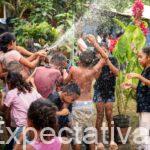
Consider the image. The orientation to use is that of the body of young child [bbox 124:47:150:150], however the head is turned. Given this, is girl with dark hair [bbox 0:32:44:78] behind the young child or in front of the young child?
in front

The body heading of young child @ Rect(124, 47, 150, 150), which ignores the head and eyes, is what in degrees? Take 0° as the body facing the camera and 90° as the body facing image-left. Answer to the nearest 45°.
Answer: approximately 90°

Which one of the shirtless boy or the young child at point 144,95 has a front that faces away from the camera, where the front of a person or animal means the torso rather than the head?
the shirtless boy

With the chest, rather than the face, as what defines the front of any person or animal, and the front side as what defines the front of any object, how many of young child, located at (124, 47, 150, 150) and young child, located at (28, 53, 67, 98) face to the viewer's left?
1

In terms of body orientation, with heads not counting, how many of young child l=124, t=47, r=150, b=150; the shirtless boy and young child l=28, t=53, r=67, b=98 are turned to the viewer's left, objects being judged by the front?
1

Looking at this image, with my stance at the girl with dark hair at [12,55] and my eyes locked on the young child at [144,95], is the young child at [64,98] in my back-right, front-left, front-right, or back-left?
front-right

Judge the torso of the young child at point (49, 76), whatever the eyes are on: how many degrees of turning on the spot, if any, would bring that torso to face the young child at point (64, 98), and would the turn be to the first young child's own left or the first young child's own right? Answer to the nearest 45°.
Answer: approximately 135° to the first young child's own right

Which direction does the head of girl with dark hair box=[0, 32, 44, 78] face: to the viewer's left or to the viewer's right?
to the viewer's right

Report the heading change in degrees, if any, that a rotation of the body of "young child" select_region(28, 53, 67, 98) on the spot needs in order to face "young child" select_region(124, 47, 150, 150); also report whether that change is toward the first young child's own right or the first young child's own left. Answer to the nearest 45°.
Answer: approximately 45° to the first young child's own right

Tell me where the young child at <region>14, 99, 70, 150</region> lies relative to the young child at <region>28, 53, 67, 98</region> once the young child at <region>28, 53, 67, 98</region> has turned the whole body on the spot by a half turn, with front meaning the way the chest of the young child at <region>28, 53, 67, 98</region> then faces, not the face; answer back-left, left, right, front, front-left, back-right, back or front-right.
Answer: front-left

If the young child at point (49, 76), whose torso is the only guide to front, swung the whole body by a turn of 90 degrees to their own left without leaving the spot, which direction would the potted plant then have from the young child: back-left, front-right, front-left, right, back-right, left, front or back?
right

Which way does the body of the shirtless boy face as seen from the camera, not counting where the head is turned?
away from the camera

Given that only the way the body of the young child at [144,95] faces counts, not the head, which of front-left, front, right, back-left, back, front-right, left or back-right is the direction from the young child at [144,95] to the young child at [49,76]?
front

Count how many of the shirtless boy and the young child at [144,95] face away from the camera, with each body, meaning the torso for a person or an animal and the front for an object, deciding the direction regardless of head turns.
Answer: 1
